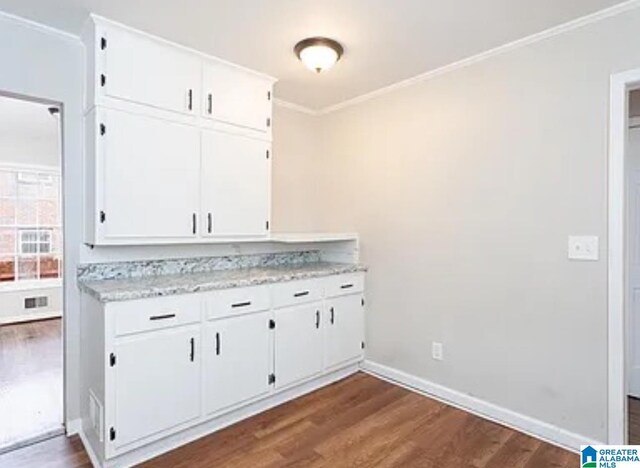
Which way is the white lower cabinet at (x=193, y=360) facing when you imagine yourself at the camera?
facing the viewer and to the right of the viewer

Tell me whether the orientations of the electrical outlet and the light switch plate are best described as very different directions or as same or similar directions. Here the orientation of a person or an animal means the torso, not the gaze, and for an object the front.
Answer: same or similar directions

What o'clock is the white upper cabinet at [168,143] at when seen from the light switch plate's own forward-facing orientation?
The white upper cabinet is roughly at 2 o'clock from the light switch plate.

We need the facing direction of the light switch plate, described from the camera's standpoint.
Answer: facing the viewer

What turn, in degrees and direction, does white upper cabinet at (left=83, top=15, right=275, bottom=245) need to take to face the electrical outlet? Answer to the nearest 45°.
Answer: approximately 45° to its left

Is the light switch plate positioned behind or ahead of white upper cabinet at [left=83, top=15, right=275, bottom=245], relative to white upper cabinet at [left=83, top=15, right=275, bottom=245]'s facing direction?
ahead

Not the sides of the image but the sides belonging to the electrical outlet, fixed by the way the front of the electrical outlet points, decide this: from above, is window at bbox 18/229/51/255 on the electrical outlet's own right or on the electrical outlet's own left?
on the electrical outlet's own right

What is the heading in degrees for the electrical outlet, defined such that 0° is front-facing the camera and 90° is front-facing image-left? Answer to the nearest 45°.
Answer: approximately 45°

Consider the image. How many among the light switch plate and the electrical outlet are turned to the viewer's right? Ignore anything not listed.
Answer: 0

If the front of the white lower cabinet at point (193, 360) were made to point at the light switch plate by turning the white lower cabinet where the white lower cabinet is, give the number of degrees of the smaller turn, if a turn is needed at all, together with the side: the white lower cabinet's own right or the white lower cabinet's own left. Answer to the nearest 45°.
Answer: approximately 45° to the white lower cabinet's own left

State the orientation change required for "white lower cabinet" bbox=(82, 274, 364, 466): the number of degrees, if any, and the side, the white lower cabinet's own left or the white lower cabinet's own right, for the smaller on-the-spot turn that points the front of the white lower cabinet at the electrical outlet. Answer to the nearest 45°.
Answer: approximately 45° to the white lower cabinet's own left

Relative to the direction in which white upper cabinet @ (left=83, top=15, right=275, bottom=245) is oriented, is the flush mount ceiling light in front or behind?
in front
